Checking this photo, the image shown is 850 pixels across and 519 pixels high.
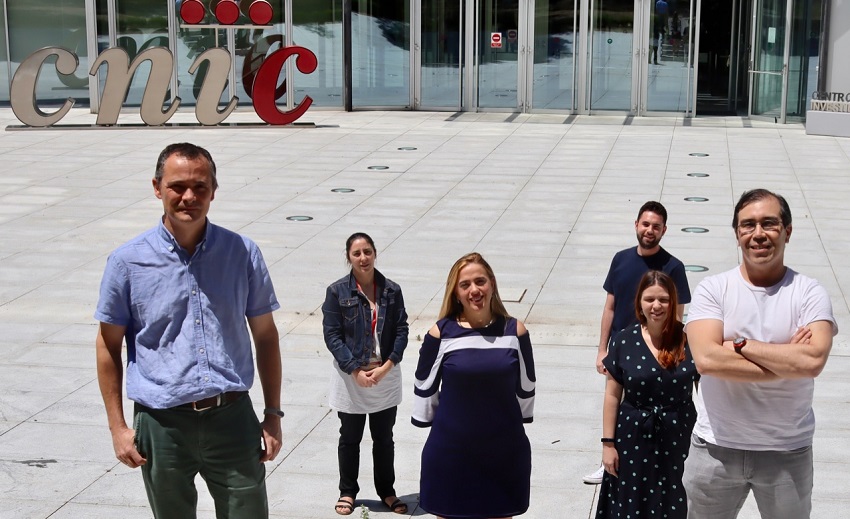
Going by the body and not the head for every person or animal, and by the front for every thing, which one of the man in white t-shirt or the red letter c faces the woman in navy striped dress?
the red letter c

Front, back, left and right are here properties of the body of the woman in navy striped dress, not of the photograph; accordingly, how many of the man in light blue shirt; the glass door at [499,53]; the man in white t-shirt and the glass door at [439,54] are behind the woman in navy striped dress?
2

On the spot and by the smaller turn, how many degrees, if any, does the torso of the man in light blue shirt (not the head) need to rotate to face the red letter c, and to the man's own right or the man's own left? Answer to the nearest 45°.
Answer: approximately 180°

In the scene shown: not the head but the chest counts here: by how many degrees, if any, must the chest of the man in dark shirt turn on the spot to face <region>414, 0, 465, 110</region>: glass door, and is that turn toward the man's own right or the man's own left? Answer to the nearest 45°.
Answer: approximately 180°

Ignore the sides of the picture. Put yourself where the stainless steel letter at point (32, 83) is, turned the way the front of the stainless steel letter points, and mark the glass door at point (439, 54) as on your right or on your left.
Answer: on your left

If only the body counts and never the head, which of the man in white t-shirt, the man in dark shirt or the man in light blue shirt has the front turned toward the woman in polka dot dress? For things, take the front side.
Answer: the man in dark shirt

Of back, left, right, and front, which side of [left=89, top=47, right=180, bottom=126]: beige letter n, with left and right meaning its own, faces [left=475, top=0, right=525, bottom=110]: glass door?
left

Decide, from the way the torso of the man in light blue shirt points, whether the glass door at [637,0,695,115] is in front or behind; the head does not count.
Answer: behind

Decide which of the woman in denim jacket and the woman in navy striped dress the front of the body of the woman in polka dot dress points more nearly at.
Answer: the woman in navy striped dress

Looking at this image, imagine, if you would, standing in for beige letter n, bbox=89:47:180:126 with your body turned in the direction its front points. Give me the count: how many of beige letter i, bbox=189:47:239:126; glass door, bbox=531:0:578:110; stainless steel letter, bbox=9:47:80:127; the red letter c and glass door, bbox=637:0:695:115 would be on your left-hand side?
4
